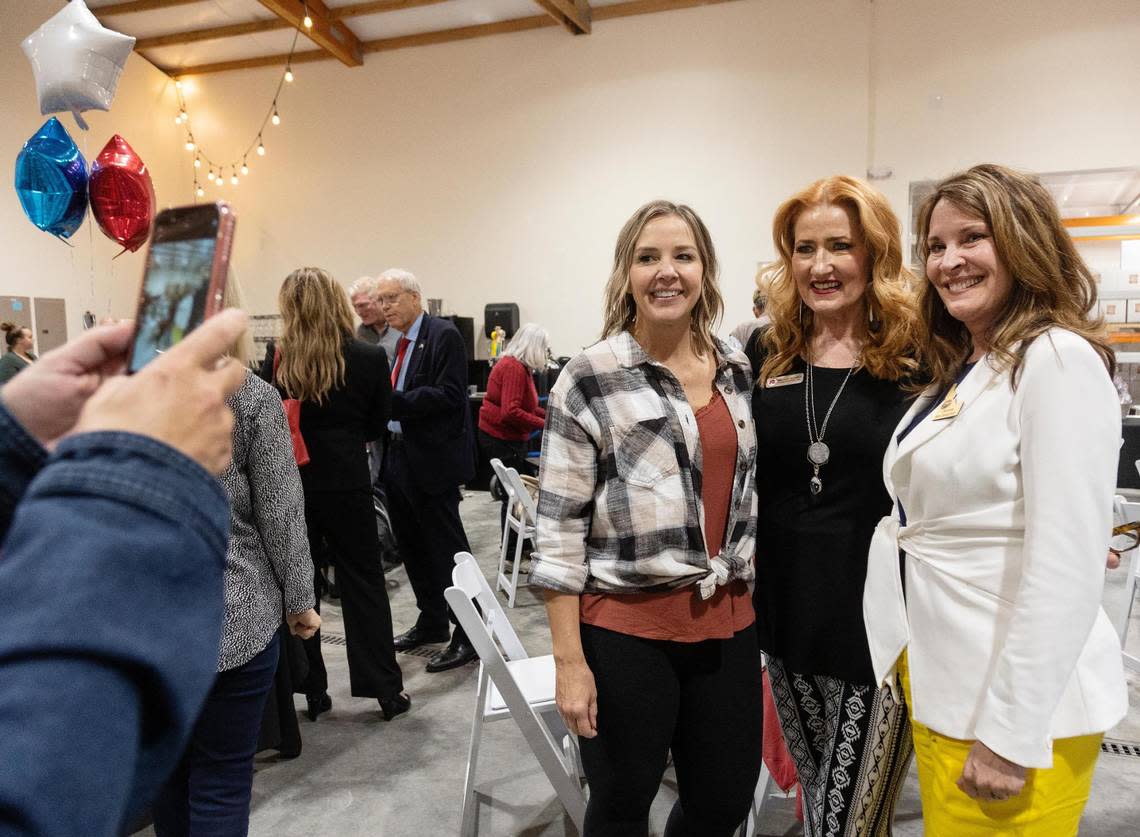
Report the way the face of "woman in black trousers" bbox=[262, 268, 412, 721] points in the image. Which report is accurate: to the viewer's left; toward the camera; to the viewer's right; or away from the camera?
away from the camera

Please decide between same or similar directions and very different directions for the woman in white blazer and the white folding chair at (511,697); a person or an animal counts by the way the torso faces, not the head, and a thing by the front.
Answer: very different directions

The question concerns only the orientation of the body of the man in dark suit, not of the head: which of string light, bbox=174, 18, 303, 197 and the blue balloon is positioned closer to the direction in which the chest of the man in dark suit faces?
the blue balloon

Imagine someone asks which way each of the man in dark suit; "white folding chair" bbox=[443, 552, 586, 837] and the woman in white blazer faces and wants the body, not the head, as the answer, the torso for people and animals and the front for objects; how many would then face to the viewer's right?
1

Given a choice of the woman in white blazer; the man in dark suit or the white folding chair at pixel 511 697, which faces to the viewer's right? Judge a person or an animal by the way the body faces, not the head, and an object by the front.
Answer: the white folding chair

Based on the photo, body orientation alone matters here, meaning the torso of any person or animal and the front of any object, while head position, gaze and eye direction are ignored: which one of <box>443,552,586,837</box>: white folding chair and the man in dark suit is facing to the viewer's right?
the white folding chair

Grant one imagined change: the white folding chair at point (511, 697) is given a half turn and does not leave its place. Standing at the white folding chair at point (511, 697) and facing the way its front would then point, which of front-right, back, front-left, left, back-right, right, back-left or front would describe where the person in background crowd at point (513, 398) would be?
right

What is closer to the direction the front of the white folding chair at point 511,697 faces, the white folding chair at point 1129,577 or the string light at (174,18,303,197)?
the white folding chair

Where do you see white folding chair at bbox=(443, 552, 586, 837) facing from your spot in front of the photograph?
facing to the right of the viewer

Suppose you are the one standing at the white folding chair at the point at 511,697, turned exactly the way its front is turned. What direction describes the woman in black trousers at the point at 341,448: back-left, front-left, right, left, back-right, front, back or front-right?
back-left

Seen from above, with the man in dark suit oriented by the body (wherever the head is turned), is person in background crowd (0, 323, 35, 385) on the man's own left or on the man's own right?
on the man's own right
